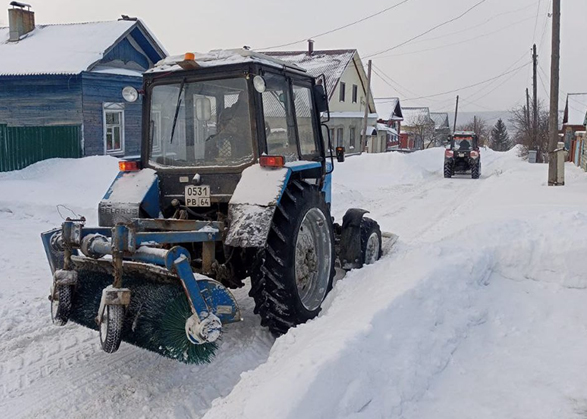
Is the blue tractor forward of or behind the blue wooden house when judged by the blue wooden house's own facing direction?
forward

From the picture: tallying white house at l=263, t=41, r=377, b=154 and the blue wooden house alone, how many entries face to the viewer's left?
0

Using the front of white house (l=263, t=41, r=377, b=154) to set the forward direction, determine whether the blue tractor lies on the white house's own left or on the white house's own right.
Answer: on the white house's own right

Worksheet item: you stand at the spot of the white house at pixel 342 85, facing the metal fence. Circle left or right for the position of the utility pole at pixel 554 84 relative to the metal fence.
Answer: left

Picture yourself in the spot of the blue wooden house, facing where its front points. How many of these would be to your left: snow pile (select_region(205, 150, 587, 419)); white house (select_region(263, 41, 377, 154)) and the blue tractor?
1

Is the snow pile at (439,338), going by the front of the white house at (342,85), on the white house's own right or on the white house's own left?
on the white house's own right

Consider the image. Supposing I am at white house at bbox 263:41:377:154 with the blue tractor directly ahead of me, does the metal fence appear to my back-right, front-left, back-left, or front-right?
front-right

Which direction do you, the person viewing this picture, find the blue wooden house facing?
facing the viewer and to the right of the viewer
